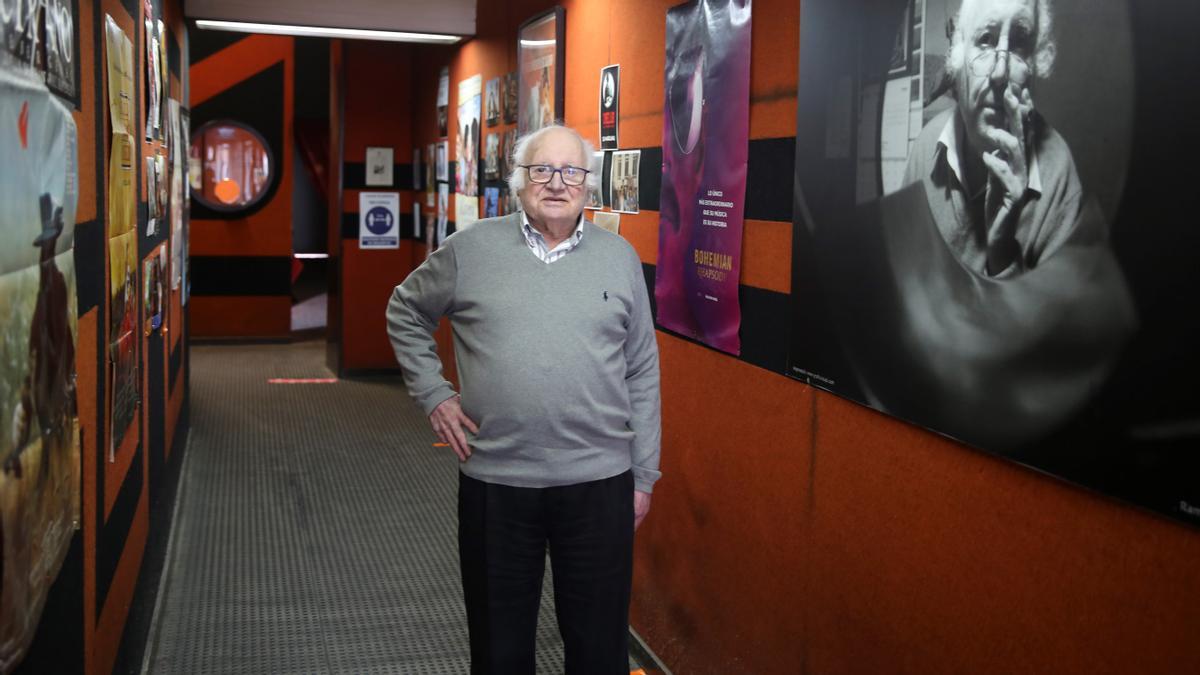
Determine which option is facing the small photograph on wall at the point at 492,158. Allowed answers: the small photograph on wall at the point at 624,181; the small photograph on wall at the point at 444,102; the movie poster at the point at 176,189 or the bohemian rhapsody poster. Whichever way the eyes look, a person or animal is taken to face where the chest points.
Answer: the movie poster

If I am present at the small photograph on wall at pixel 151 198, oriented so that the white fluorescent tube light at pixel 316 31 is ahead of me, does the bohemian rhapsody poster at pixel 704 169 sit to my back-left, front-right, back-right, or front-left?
back-right

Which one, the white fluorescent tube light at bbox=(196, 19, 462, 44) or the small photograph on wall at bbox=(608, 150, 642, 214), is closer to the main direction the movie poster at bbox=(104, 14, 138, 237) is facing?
the small photograph on wall

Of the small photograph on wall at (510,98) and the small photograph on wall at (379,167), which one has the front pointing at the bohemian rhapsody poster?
the small photograph on wall at (379,167)

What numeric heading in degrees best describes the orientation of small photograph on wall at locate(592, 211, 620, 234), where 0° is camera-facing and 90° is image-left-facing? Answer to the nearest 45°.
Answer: approximately 45°

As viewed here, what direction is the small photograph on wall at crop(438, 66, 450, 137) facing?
to the viewer's left

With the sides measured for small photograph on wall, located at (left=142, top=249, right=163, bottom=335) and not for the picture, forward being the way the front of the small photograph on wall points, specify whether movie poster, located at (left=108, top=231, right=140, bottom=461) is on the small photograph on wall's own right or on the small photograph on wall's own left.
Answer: on the small photograph on wall's own right

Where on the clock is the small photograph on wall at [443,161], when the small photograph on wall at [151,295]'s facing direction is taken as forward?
the small photograph on wall at [443,161] is roughly at 10 o'clock from the small photograph on wall at [151,295].

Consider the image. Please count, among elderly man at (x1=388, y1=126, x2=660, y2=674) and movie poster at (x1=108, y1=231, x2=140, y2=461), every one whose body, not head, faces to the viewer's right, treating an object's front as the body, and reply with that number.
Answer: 1

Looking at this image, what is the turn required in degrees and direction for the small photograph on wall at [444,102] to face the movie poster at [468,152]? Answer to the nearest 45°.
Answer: approximately 90° to its left

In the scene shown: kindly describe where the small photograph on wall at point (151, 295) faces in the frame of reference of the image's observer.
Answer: facing to the right of the viewer

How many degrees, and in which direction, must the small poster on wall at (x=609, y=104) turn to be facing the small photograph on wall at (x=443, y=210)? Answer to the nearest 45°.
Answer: approximately 135° to its right

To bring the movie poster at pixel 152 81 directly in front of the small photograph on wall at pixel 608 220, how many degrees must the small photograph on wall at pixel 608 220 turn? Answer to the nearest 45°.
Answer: approximately 45° to its right
